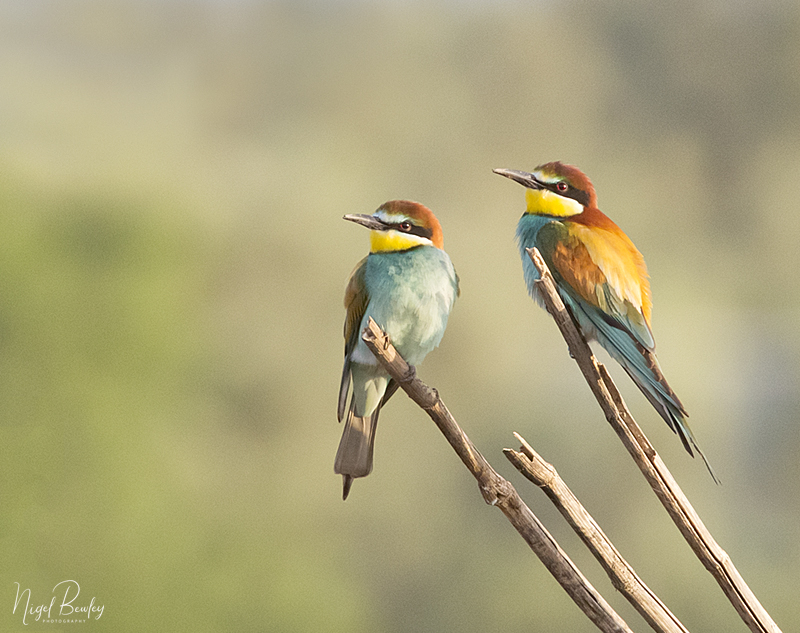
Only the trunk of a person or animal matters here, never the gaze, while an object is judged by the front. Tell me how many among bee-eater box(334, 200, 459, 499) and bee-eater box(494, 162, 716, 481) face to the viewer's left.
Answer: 1

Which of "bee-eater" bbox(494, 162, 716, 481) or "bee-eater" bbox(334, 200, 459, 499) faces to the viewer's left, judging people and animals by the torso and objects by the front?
"bee-eater" bbox(494, 162, 716, 481)

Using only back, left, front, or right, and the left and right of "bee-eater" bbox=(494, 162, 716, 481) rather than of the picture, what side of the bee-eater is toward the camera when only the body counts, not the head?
left
